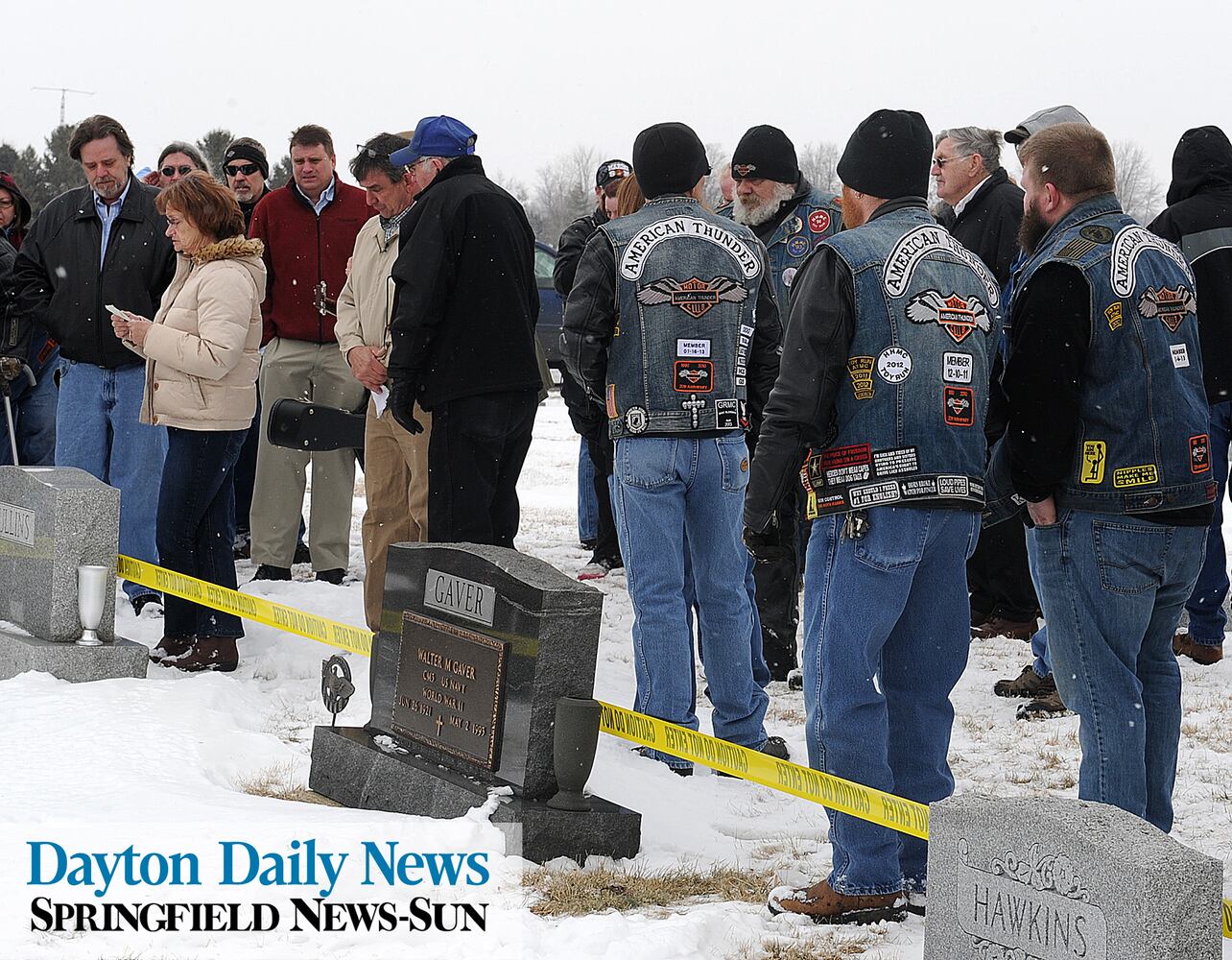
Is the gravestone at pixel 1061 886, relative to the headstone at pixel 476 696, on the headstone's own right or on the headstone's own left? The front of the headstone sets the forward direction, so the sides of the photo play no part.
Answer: on the headstone's own left

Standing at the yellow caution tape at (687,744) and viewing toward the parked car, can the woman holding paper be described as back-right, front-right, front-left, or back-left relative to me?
front-left

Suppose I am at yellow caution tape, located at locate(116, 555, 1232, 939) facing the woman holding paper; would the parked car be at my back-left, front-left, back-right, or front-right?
front-right

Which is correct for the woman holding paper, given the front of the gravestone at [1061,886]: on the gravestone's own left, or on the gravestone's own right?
on the gravestone's own right

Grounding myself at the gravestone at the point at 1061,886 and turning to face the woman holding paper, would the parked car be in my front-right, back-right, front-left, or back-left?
front-right

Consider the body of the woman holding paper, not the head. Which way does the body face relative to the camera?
to the viewer's left

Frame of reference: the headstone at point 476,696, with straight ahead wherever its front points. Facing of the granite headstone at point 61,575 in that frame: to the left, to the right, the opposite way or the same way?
the same way

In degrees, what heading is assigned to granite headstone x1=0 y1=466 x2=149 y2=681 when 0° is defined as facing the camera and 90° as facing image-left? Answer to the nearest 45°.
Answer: approximately 45°

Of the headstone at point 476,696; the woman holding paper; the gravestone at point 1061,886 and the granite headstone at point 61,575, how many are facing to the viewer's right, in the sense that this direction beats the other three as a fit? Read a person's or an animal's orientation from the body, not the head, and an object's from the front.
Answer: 0

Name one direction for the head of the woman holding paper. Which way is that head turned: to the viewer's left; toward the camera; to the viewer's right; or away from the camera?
to the viewer's left

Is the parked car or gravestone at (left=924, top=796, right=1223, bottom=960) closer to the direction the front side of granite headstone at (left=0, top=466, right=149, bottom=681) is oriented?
the gravestone

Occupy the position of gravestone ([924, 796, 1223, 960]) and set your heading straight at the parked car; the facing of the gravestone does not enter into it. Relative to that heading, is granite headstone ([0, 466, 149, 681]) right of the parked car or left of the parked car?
left
